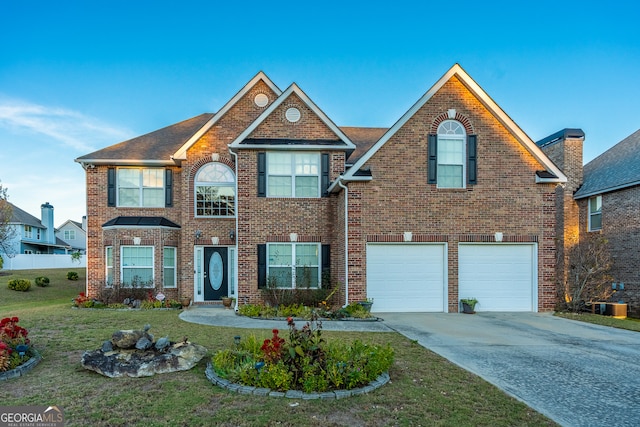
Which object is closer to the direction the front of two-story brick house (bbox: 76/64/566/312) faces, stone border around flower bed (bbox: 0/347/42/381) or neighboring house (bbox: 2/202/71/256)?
the stone border around flower bed

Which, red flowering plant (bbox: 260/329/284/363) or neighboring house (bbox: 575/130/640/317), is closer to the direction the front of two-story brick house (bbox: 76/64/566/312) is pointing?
the red flowering plant

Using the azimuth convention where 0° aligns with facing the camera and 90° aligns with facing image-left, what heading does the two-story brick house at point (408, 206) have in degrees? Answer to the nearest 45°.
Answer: approximately 0°
